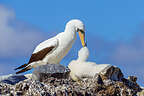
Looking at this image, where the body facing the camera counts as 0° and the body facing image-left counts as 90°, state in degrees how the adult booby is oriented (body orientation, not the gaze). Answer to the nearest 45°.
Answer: approximately 270°

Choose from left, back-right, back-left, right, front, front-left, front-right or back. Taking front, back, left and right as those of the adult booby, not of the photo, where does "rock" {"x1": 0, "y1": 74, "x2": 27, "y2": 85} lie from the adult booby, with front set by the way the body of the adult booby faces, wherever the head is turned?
back
